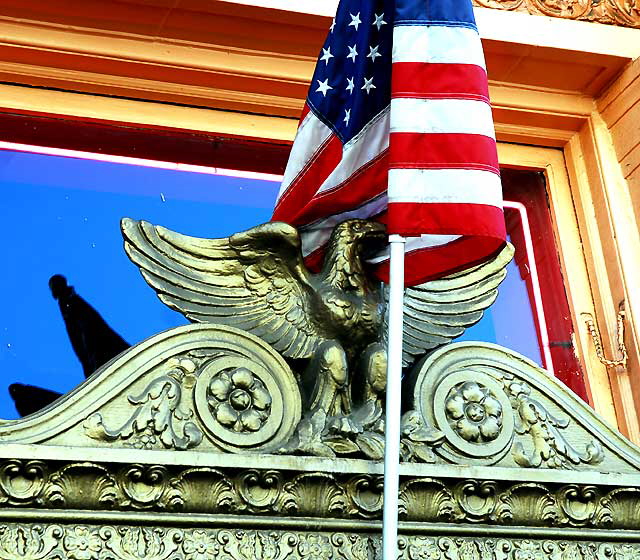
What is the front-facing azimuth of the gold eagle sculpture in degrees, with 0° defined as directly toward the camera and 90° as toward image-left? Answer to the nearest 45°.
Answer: approximately 315°
